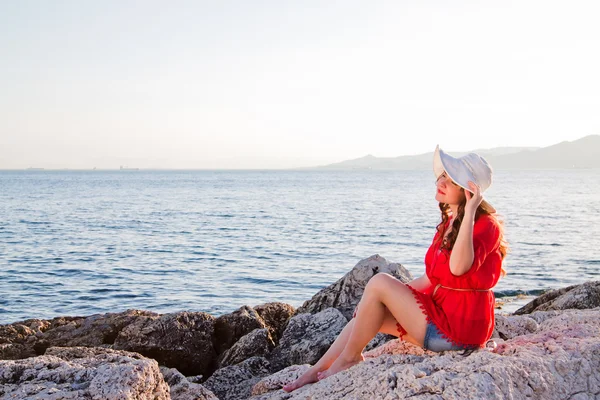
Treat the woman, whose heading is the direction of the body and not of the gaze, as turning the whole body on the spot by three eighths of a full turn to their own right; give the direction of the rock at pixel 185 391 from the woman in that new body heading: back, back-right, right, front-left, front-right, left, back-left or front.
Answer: back-left

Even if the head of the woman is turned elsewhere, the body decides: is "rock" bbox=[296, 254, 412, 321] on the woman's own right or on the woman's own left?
on the woman's own right

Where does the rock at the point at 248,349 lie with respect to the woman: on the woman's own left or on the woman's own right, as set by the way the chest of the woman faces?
on the woman's own right

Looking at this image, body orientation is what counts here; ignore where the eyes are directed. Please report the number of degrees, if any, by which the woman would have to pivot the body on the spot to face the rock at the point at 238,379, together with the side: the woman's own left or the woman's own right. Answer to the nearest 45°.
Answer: approximately 45° to the woman's own right

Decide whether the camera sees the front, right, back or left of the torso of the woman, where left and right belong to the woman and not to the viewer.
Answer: left

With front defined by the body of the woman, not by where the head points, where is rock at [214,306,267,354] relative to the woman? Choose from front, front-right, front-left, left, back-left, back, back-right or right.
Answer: front-right

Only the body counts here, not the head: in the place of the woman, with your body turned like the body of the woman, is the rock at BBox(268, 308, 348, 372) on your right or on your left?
on your right

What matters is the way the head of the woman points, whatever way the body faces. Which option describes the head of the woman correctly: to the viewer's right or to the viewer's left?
to the viewer's left

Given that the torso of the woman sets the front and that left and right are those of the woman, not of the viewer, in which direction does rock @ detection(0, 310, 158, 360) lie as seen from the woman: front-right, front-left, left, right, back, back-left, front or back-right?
front-right
